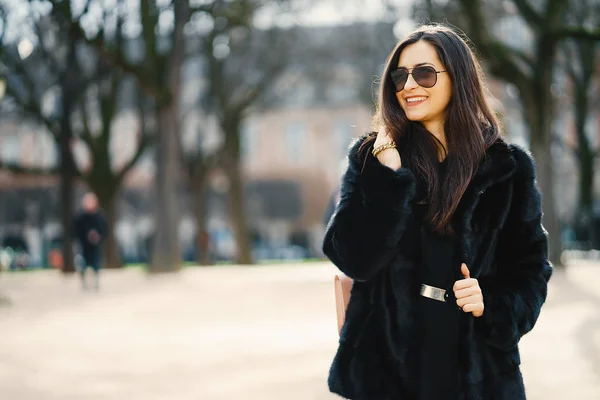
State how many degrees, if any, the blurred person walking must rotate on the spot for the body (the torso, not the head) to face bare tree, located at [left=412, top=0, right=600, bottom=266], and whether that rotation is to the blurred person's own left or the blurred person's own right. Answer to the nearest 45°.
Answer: approximately 90° to the blurred person's own left

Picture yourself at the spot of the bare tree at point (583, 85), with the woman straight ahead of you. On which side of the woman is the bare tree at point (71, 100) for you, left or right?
right

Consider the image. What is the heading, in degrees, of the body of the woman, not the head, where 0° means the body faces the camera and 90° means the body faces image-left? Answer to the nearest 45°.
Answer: approximately 0°

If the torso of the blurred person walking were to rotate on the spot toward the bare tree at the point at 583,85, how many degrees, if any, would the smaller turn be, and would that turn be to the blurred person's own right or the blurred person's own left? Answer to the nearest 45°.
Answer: approximately 135° to the blurred person's own left

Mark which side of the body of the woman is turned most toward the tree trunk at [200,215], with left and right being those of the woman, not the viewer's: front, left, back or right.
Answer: back

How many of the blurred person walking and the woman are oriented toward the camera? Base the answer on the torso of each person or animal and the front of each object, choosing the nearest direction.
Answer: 2

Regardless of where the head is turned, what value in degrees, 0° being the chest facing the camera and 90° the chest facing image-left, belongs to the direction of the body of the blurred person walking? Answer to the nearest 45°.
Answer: approximately 0°

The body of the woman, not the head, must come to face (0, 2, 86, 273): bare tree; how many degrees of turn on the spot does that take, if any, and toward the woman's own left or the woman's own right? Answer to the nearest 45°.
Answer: approximately 135° to the woman's own right

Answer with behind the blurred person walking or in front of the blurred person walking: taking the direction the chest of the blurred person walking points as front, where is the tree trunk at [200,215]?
behind
